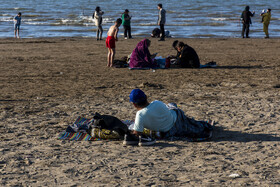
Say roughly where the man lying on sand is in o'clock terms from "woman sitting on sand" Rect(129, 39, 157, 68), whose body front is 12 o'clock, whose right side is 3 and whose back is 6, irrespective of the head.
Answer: The man lying on sand is roughly at 3 o'clock from the woman sitting on sand.

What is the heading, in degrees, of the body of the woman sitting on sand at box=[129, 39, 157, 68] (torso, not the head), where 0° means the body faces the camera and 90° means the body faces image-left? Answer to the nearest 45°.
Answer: approximately 270°

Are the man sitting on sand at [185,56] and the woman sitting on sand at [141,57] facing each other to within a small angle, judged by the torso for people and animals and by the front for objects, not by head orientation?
yes

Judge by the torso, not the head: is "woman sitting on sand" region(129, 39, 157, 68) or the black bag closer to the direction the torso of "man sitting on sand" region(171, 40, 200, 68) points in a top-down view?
the woman sitting on sand

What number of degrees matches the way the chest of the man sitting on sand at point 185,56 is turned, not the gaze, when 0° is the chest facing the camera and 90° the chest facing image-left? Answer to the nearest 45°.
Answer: approximately 90°

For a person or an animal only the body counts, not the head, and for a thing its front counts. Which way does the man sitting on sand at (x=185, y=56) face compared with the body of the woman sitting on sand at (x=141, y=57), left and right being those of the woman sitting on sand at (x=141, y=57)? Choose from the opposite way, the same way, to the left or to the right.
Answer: the opposite way

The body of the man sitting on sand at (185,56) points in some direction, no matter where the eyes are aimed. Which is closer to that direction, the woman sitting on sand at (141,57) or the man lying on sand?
the woman sitting on sand

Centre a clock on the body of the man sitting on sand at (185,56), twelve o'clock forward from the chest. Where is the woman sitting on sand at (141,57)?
the woman sitting on sand at (141,57) is roughly at 12 o'clock from the man sitting on sand at (185,56).

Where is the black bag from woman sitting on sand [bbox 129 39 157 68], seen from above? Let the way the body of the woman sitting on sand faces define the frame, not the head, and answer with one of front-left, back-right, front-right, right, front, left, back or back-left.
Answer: right

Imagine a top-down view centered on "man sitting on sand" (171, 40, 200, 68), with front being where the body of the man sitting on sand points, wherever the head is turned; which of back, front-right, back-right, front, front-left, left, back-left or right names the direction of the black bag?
left

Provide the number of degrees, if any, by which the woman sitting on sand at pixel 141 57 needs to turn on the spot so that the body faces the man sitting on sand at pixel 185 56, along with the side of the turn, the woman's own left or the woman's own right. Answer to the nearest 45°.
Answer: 0° — they already face them

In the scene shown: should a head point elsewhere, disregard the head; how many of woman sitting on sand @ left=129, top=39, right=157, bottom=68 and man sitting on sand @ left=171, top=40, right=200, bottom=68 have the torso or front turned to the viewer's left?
1
